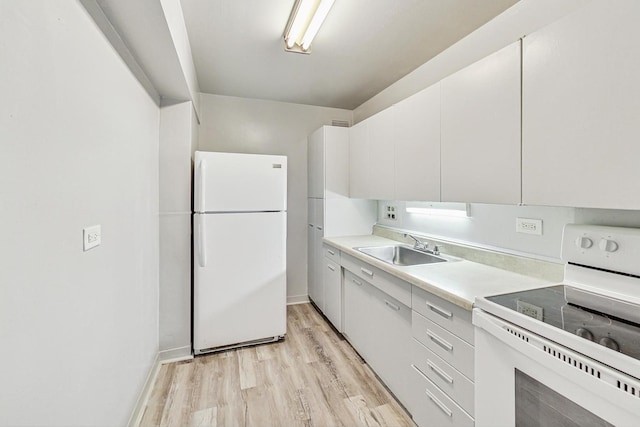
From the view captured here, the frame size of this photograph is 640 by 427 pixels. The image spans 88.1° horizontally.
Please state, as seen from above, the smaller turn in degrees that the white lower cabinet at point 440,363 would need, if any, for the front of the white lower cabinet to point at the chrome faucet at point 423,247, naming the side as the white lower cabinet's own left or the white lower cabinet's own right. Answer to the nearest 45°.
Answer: approximately 135° to the white lower cabinet's own right

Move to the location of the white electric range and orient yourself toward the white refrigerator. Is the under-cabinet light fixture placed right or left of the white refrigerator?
right

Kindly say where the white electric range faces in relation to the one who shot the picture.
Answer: facing the viewer and to the left of the viewer

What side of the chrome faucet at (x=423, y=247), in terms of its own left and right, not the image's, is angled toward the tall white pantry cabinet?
right

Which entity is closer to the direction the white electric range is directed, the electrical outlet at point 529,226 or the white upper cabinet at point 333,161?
the white upper cabinet

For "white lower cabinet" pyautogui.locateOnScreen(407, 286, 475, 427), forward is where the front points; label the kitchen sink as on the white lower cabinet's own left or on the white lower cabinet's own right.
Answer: on the white lower cabinet's own right

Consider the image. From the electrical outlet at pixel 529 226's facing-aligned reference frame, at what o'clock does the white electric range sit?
The white electric range is roughly at 10 o'clock from the electrical outlet.

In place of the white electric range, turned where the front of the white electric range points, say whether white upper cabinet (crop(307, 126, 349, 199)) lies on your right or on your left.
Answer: on your right

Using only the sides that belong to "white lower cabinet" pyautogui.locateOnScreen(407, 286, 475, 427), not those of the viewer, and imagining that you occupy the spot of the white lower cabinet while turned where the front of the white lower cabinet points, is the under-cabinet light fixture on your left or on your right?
on your right

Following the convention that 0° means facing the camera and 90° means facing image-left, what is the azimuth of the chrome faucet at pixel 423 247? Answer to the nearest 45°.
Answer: approximately 45°

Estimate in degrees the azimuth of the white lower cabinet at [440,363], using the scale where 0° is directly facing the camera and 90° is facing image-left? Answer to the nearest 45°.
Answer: approximately 45°

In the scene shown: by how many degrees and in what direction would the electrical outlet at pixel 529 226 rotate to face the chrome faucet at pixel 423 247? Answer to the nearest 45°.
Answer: approximately 90° to its right

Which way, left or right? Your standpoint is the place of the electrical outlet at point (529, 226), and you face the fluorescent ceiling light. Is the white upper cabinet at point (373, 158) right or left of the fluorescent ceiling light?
right
